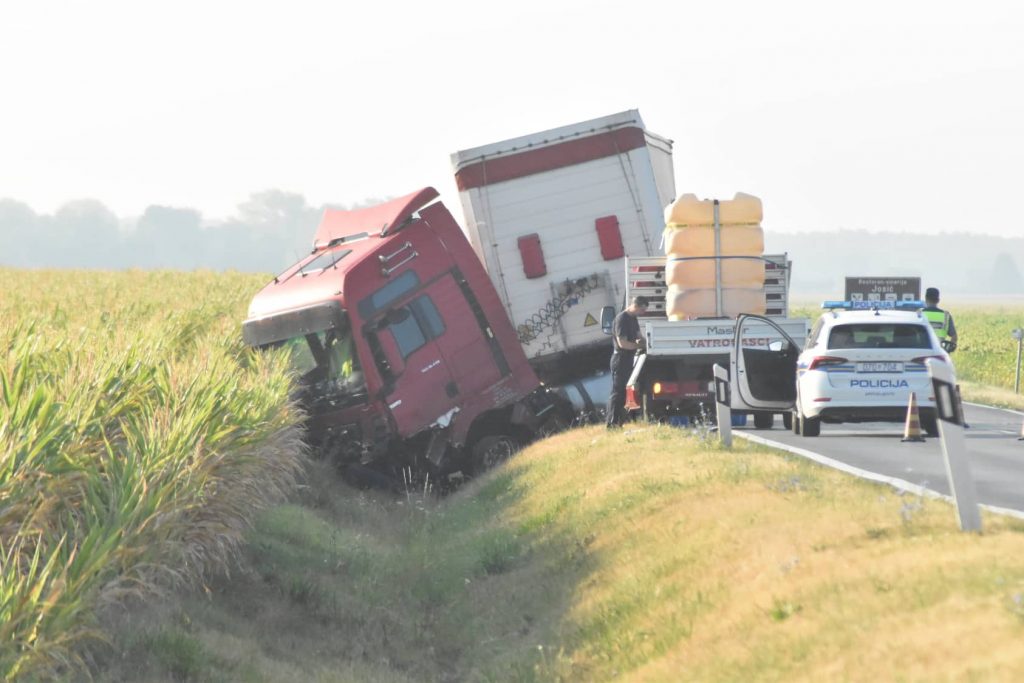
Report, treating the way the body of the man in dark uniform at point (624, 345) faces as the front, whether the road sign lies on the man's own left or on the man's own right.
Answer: on the man's own left

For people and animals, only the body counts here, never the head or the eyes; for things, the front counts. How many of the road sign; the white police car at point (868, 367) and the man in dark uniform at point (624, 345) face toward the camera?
1

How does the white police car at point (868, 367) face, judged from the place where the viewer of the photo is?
facing away from the viewer

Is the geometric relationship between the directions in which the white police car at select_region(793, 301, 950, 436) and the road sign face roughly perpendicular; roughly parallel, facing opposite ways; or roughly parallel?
roughly parallel, facing opposite ways

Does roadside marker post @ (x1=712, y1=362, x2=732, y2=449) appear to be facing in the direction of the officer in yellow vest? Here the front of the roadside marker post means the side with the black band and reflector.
no

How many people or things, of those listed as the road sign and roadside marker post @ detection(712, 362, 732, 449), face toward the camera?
2

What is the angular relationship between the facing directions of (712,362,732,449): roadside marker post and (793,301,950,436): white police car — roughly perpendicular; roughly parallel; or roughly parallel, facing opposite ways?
roughly parallel, facing opposite ways

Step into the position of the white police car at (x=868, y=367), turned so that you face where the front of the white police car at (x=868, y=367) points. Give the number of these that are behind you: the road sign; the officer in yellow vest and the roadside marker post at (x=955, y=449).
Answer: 1

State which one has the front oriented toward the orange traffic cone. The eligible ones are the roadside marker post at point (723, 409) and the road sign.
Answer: the road sign

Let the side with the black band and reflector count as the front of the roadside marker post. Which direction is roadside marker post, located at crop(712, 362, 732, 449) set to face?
toward the camera

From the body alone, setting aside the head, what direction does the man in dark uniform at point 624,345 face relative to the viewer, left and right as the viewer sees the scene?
facing to the right of the viewer

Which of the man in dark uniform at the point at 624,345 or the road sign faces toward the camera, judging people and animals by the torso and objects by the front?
the road sign

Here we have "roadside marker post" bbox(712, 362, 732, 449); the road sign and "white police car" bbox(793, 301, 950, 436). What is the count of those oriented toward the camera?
2

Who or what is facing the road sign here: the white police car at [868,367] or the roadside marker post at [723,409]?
the white police car

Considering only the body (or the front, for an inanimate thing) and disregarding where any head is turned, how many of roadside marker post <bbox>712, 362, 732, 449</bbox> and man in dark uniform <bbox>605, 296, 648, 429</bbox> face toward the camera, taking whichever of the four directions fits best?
1

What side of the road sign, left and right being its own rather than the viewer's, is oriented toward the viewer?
front
